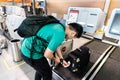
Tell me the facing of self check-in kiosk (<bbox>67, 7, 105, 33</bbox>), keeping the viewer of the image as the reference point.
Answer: facing the viewer and to the left of the viewer

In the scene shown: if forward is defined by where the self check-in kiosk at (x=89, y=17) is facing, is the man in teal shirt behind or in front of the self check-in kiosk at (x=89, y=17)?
in front

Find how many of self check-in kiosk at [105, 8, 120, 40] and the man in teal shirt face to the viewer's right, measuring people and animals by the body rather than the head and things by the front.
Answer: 1

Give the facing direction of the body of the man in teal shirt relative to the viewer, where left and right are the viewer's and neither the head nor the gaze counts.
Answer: facing to the right of the viewer

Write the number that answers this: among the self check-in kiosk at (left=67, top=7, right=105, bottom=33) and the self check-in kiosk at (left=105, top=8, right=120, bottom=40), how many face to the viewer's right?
0

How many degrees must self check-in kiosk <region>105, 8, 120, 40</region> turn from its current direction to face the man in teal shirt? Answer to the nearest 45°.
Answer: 0° — it already faces them

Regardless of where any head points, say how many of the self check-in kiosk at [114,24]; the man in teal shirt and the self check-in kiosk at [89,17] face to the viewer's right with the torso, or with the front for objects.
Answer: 1

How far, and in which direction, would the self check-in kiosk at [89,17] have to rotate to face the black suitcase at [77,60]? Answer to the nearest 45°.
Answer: approximately 45° to its left

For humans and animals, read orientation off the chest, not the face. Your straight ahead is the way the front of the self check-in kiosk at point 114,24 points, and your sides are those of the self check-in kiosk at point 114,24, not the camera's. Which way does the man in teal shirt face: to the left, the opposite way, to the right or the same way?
the opposite way

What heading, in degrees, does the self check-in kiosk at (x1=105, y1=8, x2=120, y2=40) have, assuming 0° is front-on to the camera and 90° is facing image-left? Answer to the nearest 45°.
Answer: approximately 45°
